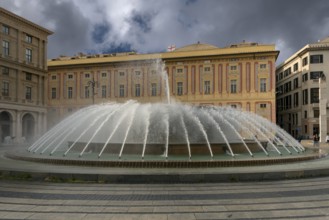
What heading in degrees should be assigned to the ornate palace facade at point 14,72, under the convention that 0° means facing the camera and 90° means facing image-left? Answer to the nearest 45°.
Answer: approximately 315°

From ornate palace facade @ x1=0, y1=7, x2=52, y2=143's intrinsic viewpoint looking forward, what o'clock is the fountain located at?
The fountain is roughly at 1 o'clock from the ornate palace facade.
